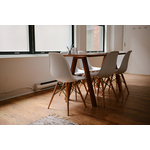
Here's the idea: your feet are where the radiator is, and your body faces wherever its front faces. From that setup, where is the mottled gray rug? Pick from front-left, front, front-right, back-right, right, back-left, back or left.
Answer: front-right

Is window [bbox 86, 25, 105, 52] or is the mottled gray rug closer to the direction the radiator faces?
the mottled gray rug

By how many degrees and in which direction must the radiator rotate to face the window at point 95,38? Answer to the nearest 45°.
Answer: approximately 90° to its left
